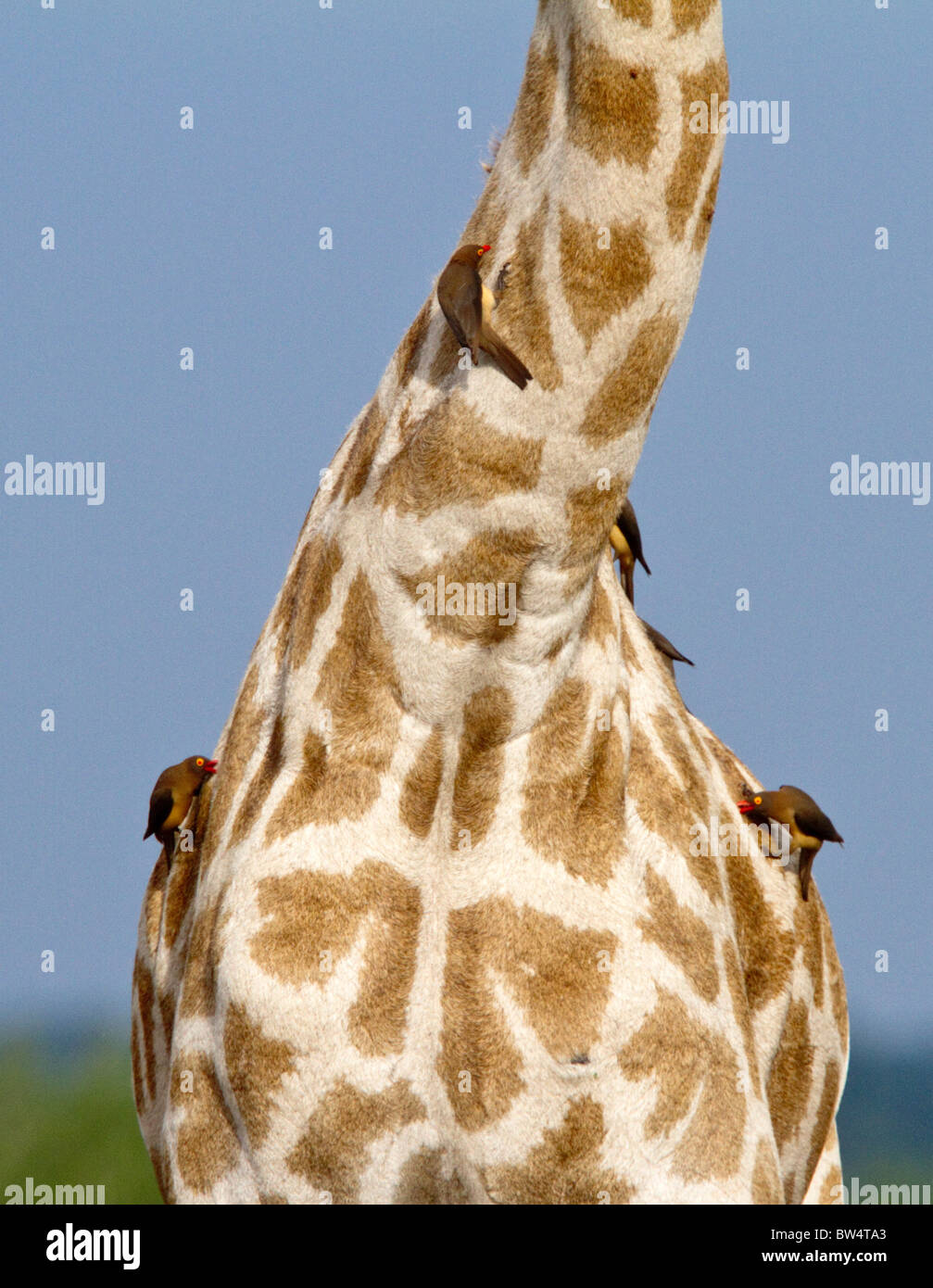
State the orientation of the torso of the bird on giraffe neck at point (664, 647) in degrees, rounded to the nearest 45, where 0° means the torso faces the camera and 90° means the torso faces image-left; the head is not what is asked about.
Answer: approximately 90°

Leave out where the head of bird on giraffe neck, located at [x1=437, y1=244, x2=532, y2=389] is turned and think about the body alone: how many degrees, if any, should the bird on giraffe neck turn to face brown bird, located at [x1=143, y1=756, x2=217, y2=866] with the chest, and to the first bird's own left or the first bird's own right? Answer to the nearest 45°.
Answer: approximately 135° to the first bird's own left

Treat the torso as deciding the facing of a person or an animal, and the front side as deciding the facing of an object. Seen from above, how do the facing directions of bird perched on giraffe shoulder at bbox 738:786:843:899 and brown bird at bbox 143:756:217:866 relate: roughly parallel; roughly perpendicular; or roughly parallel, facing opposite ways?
roughly parallel, facing opposite ways

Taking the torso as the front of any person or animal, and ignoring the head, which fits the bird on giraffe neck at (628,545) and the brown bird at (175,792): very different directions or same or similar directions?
very different directions

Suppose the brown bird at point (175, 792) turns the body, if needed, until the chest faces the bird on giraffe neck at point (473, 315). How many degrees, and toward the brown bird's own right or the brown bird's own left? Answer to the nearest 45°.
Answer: approximately 45° to the brown bird's own right

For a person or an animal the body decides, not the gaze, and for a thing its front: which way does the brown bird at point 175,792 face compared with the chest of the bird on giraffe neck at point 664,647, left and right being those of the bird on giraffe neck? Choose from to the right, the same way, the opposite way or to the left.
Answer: the opposite way

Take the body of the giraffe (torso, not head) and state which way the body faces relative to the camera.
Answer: toward the camera

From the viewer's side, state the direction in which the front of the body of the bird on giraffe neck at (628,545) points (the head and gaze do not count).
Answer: to the viewer's left

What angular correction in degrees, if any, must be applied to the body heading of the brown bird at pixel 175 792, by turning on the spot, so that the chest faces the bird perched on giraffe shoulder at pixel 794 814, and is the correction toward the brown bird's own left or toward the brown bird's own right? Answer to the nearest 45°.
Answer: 0° — it already faces it

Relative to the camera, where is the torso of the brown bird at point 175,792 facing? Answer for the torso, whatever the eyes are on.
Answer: to the viewer's right

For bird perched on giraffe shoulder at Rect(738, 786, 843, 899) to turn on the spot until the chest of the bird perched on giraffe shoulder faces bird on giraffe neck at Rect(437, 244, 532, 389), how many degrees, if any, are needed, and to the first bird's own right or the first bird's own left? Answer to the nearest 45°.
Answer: approximately 45° to the first bird's own left

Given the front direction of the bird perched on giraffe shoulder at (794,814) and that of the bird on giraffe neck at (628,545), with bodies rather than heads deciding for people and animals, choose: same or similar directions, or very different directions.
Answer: same or similar directions
